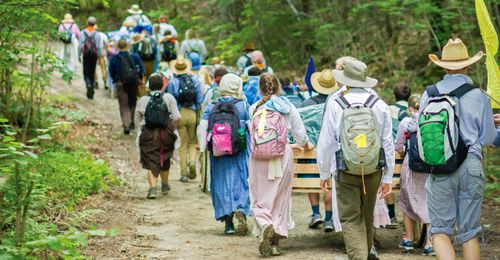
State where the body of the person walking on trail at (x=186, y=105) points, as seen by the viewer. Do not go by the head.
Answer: away from the camera

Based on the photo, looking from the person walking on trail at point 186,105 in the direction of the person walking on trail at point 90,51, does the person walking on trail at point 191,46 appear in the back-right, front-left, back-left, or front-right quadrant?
front-right

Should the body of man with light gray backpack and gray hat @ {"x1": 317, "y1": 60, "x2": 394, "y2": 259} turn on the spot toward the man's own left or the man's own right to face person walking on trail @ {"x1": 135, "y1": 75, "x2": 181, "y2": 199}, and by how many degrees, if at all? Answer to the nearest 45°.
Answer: approximately 45° to the man's own left

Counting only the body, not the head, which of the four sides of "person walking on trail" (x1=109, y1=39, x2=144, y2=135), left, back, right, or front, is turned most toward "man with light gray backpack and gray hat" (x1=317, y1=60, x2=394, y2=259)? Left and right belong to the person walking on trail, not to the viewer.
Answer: back

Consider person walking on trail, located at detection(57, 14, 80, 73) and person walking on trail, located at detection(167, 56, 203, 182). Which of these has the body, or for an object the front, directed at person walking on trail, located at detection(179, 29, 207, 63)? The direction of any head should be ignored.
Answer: person walking on trail, located at detection(167, 56, 203, 182)

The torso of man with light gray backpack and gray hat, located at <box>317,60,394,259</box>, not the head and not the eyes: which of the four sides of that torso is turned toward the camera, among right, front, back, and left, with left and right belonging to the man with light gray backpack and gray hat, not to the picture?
back

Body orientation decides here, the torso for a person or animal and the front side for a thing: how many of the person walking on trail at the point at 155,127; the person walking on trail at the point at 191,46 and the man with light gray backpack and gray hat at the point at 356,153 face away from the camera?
3

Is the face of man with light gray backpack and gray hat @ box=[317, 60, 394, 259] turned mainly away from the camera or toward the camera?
away from the camera

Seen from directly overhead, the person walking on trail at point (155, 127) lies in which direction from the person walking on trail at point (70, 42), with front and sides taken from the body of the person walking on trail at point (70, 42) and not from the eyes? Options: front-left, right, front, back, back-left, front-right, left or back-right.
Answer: back

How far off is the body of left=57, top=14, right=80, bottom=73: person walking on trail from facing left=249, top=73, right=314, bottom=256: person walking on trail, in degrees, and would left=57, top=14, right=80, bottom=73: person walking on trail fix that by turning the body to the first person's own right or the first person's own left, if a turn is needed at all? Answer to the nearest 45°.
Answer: approximately 180°

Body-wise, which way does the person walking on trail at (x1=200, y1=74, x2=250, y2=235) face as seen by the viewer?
away from the camera

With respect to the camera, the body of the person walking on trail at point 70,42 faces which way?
away from the camera

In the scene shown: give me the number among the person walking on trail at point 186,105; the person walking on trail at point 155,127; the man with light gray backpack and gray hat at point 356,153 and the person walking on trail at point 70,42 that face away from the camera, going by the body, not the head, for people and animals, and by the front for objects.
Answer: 4

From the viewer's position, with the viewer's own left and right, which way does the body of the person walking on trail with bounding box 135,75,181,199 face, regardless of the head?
facing away from the viewer

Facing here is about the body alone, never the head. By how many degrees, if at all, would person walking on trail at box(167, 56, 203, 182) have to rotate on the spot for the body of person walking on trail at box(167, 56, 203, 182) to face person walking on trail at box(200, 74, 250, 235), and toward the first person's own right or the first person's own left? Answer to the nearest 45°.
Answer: approximately 180°

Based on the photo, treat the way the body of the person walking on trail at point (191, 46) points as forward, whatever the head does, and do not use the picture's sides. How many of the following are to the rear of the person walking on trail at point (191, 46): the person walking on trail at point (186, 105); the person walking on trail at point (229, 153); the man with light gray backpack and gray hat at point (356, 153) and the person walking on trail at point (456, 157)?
4

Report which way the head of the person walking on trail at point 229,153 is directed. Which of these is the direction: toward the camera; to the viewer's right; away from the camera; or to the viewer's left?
away from the camera

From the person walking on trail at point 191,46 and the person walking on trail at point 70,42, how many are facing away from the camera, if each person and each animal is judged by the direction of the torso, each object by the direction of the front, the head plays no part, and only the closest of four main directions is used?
2

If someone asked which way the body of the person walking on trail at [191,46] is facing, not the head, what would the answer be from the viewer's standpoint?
away from the camera
